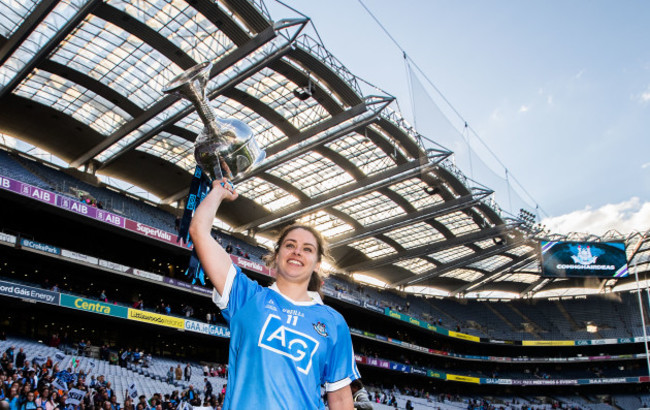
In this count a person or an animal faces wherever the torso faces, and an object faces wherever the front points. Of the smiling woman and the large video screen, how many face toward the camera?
2

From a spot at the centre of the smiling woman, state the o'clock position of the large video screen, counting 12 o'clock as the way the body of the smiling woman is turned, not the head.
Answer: The large video screen is roughly at 7 o'clock from the smiling woman.

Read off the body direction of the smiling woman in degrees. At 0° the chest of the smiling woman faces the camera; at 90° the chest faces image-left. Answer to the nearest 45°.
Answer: approximately 0°

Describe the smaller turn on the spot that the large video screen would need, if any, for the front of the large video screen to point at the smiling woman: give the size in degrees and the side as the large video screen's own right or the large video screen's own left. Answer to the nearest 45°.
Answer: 0° — it already faces them

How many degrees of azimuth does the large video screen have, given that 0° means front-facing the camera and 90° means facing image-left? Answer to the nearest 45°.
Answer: approximately 0°
